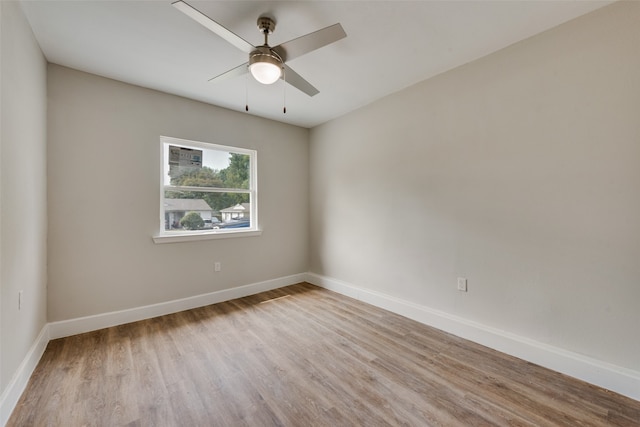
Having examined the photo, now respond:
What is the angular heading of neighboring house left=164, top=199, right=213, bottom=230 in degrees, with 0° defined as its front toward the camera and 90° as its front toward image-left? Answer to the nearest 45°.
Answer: approximately 0°

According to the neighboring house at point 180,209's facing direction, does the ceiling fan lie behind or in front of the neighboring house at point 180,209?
in front

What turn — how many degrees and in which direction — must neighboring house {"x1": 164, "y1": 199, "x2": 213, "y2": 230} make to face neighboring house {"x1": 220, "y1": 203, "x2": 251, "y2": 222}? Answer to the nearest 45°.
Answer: approximately 90° to its left

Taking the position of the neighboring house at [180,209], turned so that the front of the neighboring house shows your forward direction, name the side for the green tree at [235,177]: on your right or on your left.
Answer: on your left
